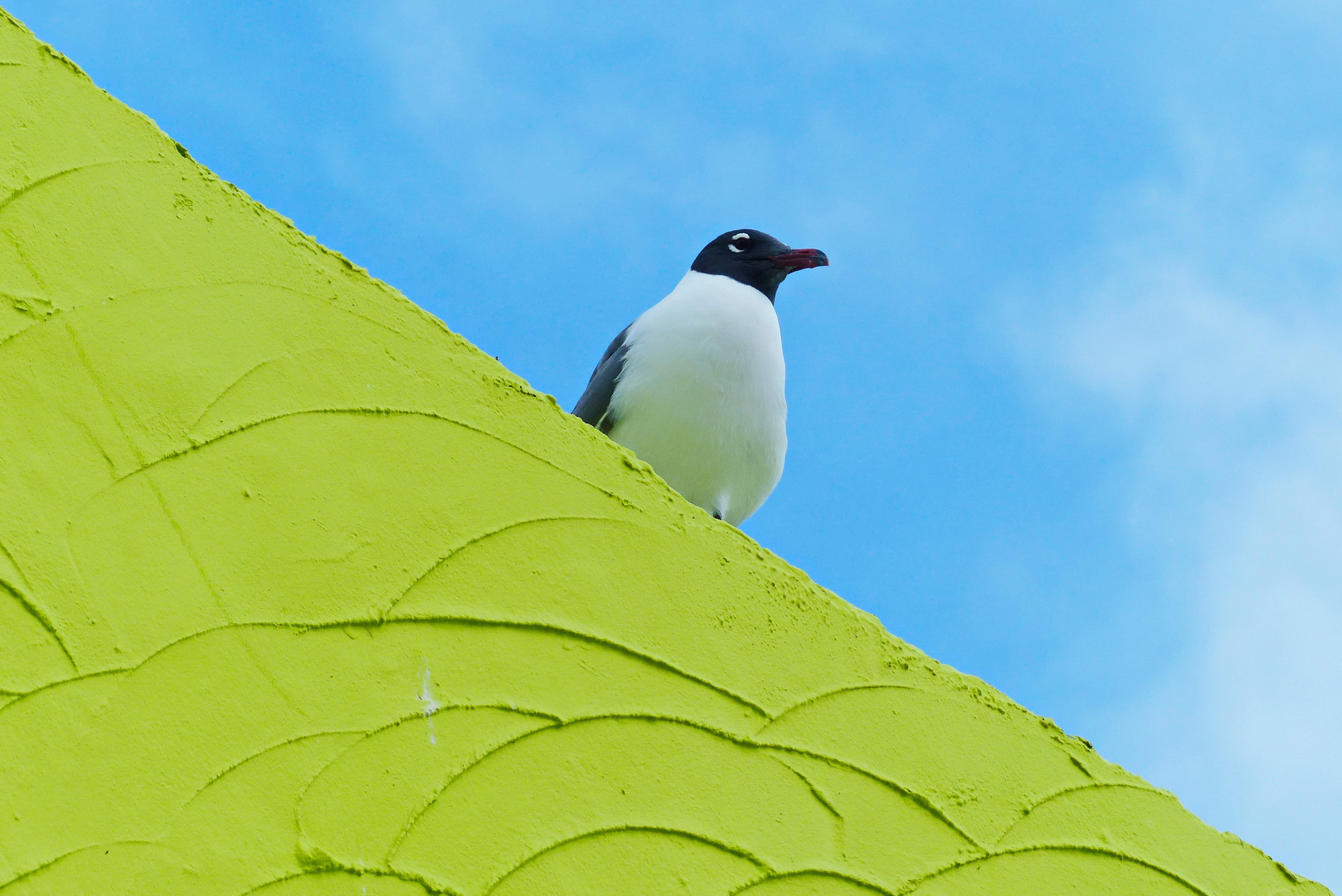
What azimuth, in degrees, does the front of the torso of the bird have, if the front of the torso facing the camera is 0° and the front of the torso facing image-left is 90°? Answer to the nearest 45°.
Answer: approximately 315°
